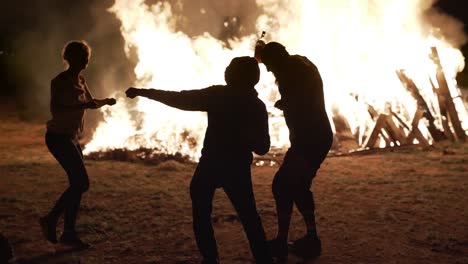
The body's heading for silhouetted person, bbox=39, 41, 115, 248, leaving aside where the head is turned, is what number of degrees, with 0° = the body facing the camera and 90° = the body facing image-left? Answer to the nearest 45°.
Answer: approximately 270°

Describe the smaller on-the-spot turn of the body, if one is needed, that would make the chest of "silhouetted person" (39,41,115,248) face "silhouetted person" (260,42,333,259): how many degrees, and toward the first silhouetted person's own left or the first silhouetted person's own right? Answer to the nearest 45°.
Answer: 0° — they already face them

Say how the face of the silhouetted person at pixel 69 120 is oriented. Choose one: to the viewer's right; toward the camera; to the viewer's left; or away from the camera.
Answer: to the viewer's right

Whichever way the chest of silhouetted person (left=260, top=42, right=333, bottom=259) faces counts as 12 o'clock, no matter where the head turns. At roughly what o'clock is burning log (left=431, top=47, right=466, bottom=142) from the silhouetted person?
The burning log is roughly at 4 o'clock from the silhouetted person.

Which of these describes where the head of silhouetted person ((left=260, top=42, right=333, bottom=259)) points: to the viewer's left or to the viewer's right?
to the viewer's left

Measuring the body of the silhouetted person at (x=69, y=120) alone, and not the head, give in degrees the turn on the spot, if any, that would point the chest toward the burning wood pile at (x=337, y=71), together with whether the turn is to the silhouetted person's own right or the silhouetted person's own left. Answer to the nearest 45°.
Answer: approximately 45° to the silhouetted person's own left

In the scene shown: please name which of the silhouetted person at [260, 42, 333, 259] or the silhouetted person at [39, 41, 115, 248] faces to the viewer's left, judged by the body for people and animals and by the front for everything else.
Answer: the silhouetted person at [260, 42, 333, 259]

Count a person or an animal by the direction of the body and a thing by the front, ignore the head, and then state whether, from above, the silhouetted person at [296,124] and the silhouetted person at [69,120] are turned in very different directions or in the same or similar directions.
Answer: very different directions

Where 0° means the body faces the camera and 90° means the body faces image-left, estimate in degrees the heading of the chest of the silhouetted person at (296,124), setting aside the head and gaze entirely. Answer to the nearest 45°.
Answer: approximately 90°

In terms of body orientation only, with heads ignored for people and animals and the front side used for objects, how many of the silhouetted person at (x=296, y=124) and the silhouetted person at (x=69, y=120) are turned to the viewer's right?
1
